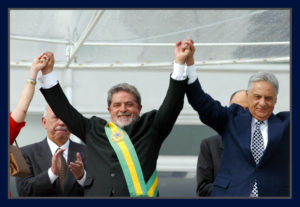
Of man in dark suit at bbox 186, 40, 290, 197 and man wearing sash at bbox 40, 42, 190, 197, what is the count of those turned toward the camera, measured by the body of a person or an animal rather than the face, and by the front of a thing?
2

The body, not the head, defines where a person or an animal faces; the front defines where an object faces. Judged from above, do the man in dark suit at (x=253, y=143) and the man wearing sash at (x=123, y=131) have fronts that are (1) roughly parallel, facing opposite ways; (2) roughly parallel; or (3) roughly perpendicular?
roughly parallel

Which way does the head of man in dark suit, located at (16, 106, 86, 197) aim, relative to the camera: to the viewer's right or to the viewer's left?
to the viewer's right

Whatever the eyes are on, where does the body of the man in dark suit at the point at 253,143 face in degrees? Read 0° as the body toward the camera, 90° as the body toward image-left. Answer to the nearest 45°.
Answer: approximately 0°

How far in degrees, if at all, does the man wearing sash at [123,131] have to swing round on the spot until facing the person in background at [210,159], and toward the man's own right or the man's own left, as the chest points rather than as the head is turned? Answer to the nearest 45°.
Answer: approximately 135° to the man's own left

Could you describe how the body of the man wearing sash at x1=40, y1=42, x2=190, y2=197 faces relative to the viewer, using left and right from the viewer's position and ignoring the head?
facing the viewer

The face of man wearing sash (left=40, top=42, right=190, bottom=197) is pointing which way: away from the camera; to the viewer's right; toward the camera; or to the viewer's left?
toward the camera

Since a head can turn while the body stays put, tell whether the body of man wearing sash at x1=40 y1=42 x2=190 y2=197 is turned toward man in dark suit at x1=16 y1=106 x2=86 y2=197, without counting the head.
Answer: no

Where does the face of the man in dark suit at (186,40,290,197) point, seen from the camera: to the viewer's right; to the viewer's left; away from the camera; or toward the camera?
toward the camera

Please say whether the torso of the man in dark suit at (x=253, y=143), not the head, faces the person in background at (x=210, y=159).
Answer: no
